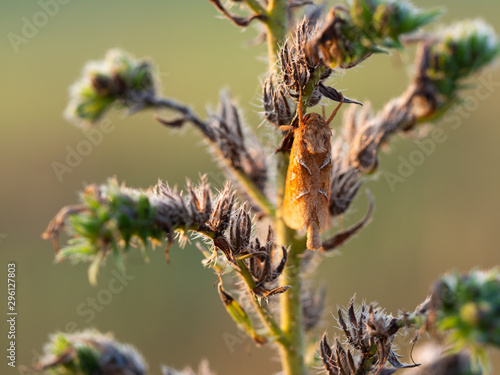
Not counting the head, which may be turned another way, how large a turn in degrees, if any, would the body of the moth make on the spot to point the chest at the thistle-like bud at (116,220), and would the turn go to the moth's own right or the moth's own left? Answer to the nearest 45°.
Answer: approximately 135° to the moth's own left

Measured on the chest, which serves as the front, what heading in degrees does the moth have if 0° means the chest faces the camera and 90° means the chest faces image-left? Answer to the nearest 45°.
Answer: approximately 180°
